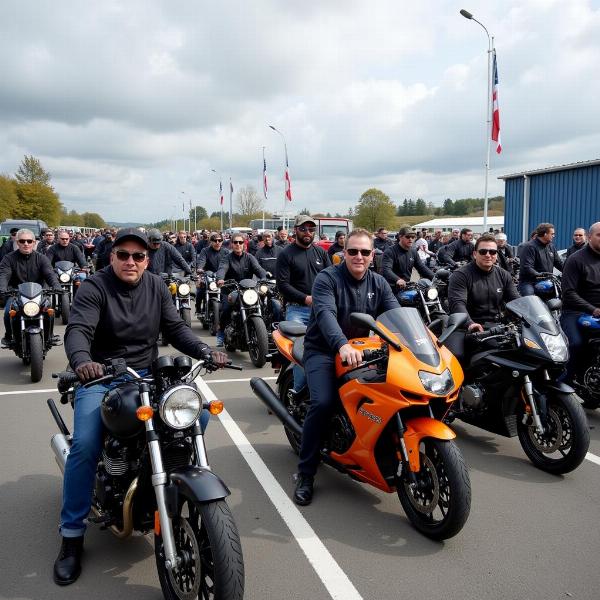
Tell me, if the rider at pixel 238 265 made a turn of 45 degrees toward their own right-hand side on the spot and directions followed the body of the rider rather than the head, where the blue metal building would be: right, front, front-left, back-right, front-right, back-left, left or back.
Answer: back

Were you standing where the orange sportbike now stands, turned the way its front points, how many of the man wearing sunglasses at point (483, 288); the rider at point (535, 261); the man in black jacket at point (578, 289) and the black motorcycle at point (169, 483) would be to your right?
1

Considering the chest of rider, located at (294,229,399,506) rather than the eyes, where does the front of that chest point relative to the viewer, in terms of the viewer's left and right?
facing the viewer and to the right of the viewer

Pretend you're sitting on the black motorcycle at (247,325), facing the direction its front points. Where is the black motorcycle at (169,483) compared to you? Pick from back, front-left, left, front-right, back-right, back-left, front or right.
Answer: front-right

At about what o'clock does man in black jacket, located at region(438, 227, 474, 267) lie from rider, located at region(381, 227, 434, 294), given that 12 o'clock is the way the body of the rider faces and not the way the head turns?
The man in black jacket is roughly at 8 o'clock from the rider.

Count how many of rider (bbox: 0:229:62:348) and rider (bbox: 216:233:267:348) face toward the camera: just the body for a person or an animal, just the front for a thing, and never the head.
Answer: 2

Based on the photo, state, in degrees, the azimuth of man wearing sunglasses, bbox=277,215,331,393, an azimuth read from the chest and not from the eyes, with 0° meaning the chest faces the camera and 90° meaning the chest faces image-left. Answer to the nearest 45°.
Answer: approximately 315°

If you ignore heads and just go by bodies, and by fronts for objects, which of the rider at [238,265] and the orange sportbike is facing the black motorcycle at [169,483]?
the rider

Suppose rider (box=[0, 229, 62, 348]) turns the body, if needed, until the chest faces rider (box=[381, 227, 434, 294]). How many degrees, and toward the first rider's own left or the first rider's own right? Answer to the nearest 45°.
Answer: approximately 90° to the first rider's own left
